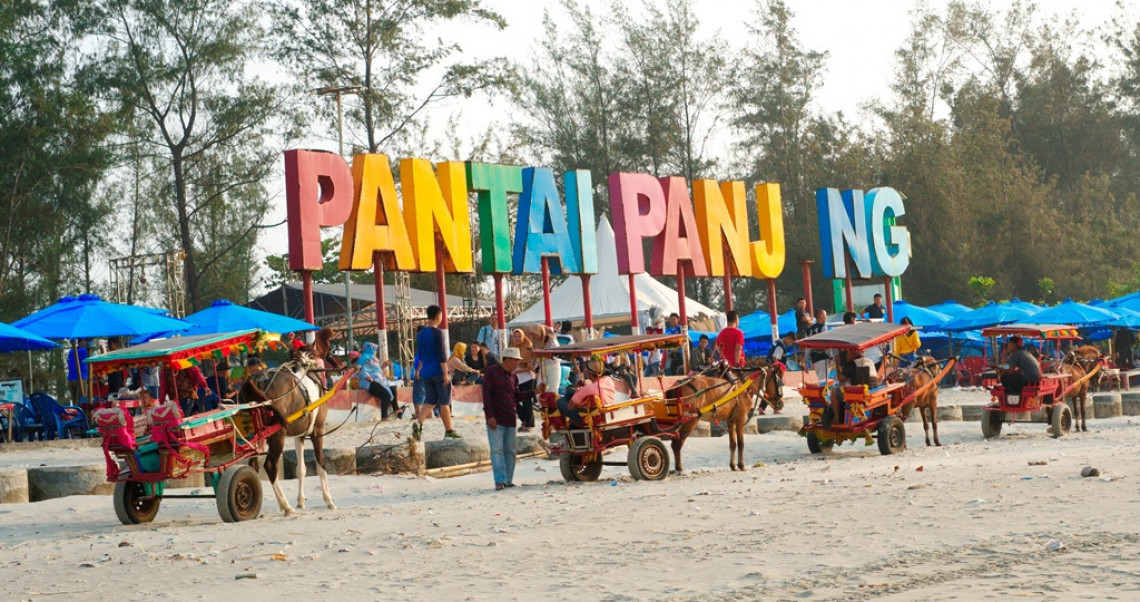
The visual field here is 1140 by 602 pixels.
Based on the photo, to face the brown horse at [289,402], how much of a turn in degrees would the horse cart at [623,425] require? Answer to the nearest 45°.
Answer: approximately 180°

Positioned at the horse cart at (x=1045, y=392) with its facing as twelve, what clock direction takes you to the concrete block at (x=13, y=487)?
The concrete block is roughly at 6 o'clock from the horse cart.

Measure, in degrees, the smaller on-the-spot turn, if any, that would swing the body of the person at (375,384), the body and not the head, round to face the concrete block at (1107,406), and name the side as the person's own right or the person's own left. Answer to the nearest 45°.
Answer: approximately 45° to the person's own left

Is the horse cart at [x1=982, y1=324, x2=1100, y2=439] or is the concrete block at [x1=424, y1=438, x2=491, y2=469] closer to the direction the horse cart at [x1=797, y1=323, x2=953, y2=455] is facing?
the horse cart

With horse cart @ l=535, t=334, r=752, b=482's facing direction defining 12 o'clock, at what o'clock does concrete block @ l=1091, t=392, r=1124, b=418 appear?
The concrete block is roughly at 12 o'clock from the horse cart.

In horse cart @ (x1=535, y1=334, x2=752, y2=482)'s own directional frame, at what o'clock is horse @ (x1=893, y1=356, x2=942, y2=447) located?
The horse is roughly at 12 o'clock from the horse cart.

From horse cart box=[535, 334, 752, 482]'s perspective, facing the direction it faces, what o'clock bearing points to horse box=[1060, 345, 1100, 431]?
The horse is roughly at 12 o'clock from the horse cart.

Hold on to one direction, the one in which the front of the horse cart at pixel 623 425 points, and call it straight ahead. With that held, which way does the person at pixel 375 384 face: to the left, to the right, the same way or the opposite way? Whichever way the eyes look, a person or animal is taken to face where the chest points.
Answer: to the right

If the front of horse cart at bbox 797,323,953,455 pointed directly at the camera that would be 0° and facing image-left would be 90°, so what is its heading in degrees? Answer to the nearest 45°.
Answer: approximately 225°
